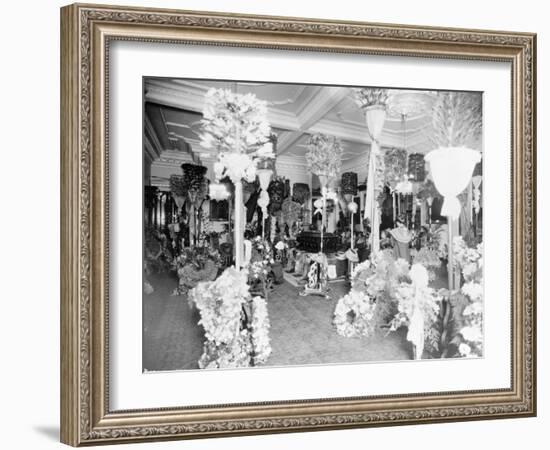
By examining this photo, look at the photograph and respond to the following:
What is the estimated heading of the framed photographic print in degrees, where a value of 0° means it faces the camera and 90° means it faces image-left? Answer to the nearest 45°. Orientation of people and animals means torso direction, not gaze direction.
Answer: approximately 315°
